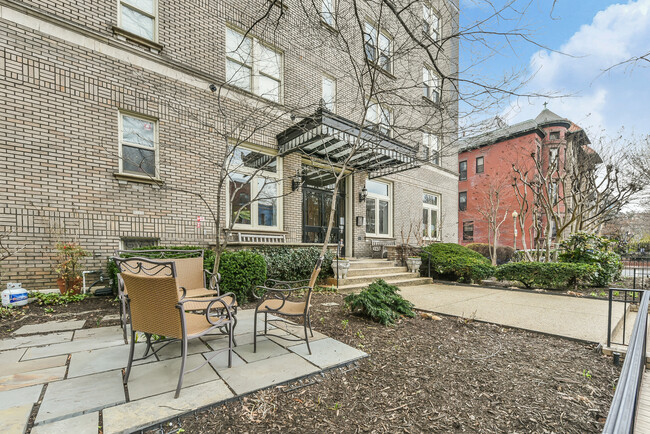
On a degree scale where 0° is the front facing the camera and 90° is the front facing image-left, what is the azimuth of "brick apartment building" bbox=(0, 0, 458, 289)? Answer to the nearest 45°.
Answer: approximately 315°

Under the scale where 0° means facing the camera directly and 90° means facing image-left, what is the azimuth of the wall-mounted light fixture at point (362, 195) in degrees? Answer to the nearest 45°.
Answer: approximately 315°
